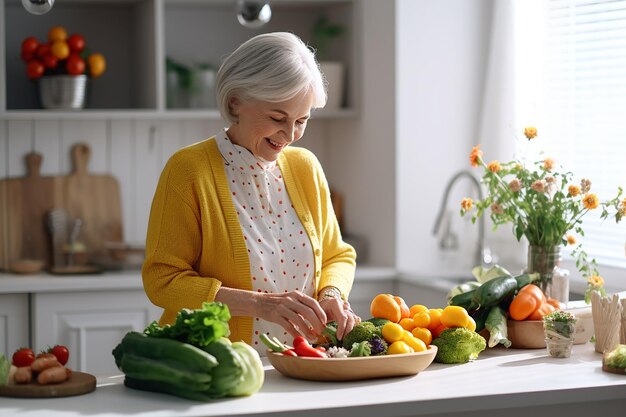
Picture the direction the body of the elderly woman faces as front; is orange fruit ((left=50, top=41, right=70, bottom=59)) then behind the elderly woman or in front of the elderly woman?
behind

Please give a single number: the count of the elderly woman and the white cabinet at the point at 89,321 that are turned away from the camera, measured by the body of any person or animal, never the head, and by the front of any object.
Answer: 0

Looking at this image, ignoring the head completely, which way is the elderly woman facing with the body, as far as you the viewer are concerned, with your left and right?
facing the viewer and to the right of the viewer

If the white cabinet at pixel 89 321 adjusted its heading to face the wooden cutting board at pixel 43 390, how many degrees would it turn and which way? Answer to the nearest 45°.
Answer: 0° — it already faces it

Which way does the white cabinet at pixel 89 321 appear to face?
toward the camera

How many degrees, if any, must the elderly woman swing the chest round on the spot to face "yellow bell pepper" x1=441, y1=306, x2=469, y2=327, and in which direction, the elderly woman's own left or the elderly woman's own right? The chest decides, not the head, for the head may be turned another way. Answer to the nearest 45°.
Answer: approximately 45° to the elderly woman's own left

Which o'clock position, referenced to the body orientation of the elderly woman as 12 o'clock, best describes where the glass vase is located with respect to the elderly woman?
The glass vase is roughly at 10 o'clock from the elderly woman.

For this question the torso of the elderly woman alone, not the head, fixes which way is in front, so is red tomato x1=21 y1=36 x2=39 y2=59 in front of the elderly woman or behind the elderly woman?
behind

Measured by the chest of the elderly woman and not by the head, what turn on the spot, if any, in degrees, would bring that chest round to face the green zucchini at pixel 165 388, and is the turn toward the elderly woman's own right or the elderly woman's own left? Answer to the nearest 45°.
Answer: approximately 45° to the elderly woman's own right

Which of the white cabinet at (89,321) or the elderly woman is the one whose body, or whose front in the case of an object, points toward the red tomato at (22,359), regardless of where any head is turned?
the white cabinet
